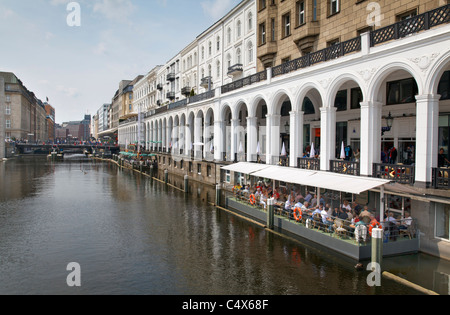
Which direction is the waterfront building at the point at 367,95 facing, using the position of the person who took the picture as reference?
facing the viewer and to the left of the viewer
